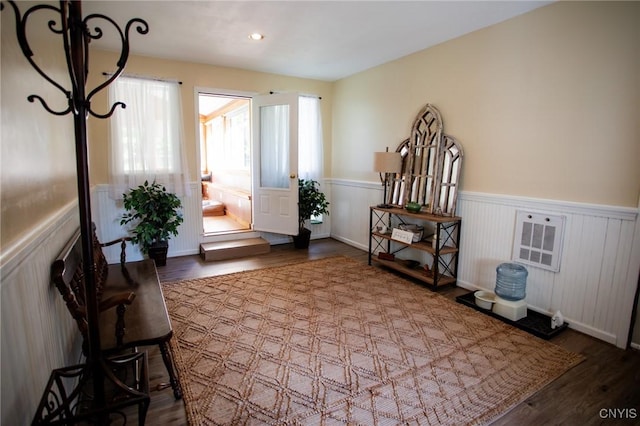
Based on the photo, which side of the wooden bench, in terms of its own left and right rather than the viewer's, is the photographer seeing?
right

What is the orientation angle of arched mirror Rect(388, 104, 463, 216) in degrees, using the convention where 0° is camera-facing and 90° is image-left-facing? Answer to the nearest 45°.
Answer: approximately 45°

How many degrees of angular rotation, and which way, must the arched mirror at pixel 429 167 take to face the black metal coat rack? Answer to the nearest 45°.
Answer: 0° — it already faces it

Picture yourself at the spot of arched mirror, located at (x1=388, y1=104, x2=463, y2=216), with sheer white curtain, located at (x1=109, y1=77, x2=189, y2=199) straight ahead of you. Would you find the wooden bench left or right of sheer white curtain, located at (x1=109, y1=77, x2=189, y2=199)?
left

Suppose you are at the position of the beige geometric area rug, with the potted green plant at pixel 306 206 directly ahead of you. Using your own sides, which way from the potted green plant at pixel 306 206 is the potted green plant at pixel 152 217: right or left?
left

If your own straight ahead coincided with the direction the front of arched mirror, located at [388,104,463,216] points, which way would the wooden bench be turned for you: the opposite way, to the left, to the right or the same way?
the opposite way

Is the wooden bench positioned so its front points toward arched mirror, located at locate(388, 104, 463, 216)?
yes

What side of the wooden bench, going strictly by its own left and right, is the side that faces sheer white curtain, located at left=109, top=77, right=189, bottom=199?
left

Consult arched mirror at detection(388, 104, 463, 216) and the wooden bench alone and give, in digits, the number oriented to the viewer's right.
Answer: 1

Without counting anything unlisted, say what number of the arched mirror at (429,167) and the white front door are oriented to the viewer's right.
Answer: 0

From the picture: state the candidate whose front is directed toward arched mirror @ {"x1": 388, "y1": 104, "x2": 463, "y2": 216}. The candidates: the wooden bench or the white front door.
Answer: the wooden bench

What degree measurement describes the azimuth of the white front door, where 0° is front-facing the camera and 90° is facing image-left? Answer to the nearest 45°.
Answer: approximately 45°
